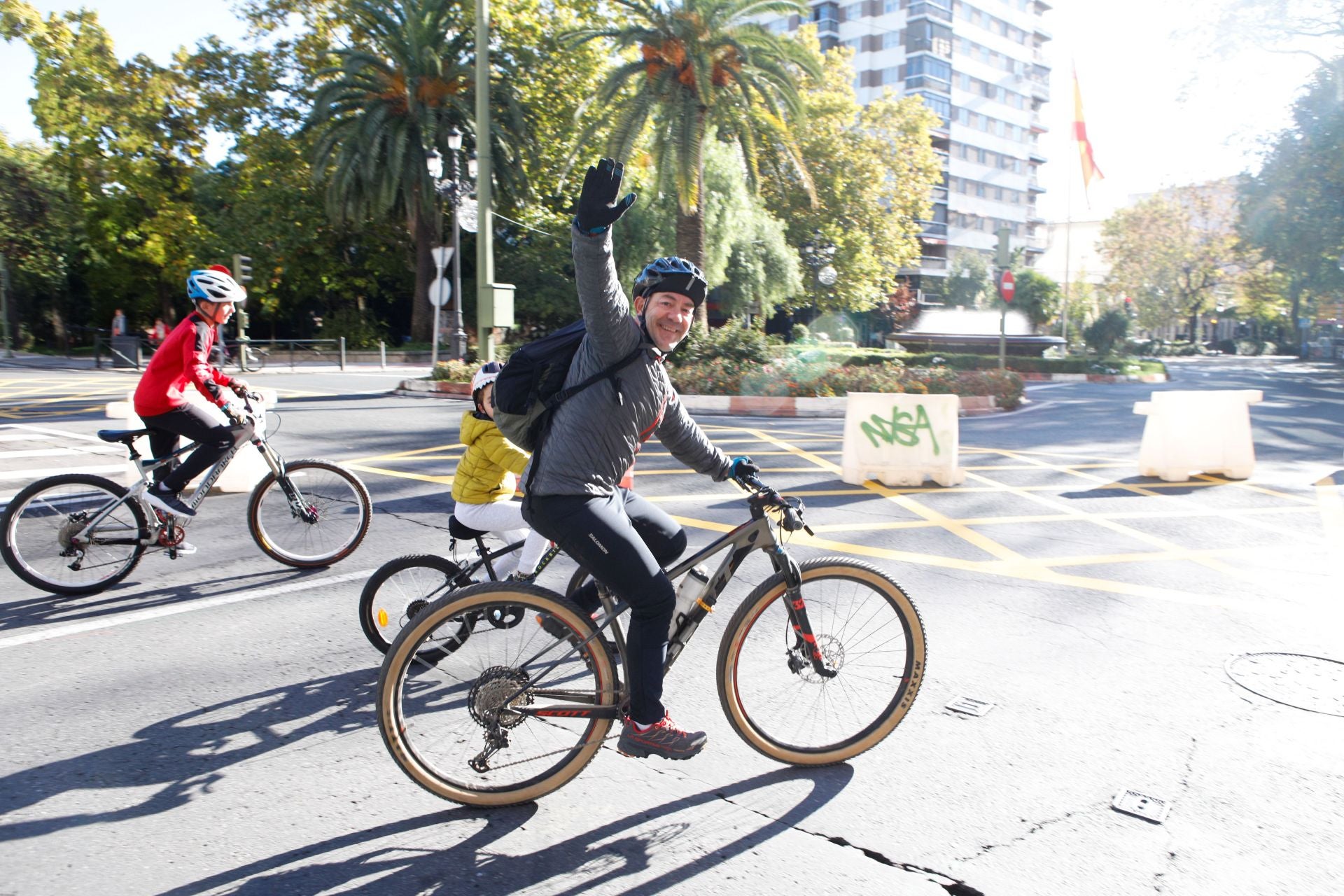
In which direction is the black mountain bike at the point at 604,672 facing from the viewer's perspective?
to the viewer's right

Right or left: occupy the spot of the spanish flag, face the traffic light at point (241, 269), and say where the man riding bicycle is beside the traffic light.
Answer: left

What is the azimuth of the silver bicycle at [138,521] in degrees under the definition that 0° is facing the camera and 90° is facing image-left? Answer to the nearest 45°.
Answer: approximately 270°

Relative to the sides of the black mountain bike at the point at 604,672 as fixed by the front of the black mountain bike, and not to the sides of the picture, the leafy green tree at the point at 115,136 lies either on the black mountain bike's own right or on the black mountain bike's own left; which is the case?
on the black mountain bike's own left

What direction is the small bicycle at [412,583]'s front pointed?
to the viewer's right

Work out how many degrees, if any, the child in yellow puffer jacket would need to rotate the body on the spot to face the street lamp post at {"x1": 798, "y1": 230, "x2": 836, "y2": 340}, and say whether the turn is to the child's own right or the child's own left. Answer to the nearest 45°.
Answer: approximately 90° to the child's own left

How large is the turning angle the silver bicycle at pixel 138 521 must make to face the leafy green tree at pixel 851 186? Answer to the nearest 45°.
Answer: approximately 45° to its left

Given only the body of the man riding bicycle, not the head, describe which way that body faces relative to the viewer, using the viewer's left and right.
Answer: facing to the right of the viewer

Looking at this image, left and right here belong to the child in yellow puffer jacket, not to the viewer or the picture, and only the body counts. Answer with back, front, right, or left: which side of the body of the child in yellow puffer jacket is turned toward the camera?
right

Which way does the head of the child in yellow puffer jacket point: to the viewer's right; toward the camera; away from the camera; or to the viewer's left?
to the viewer's right
